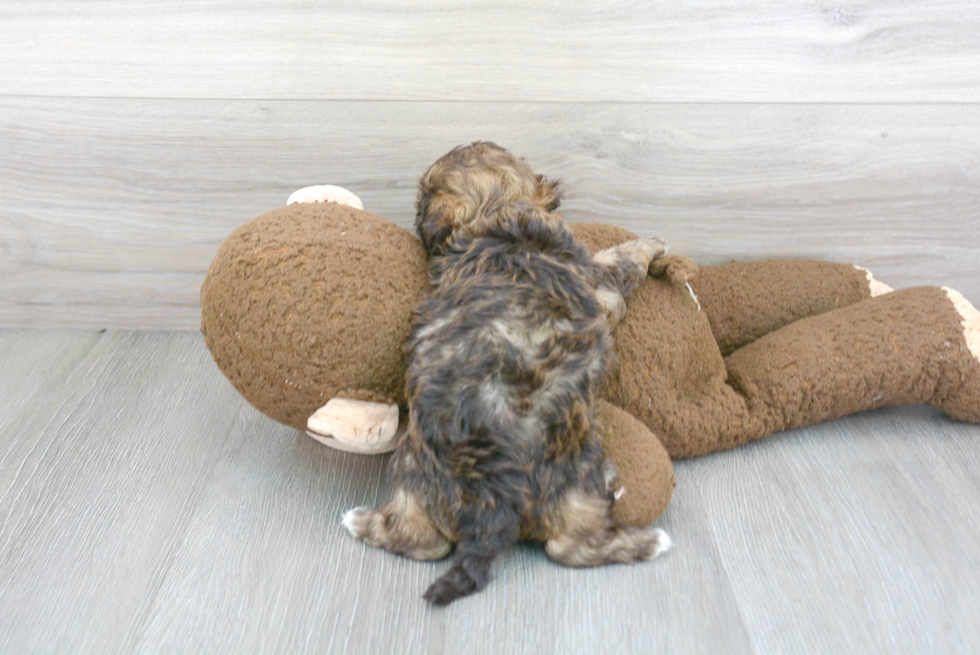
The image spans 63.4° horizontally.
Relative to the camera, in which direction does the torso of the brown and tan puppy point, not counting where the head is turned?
away from the camera
